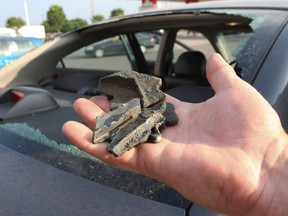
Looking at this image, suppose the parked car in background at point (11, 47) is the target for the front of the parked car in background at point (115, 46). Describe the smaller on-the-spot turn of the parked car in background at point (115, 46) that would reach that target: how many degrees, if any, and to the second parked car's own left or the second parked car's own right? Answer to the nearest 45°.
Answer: approximately 45° to the second parked car's own left

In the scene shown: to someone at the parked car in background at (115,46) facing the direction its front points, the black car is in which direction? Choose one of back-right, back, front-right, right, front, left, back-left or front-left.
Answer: left

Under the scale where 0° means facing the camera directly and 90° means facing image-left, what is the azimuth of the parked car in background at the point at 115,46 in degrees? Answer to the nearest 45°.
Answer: approximately 90°
